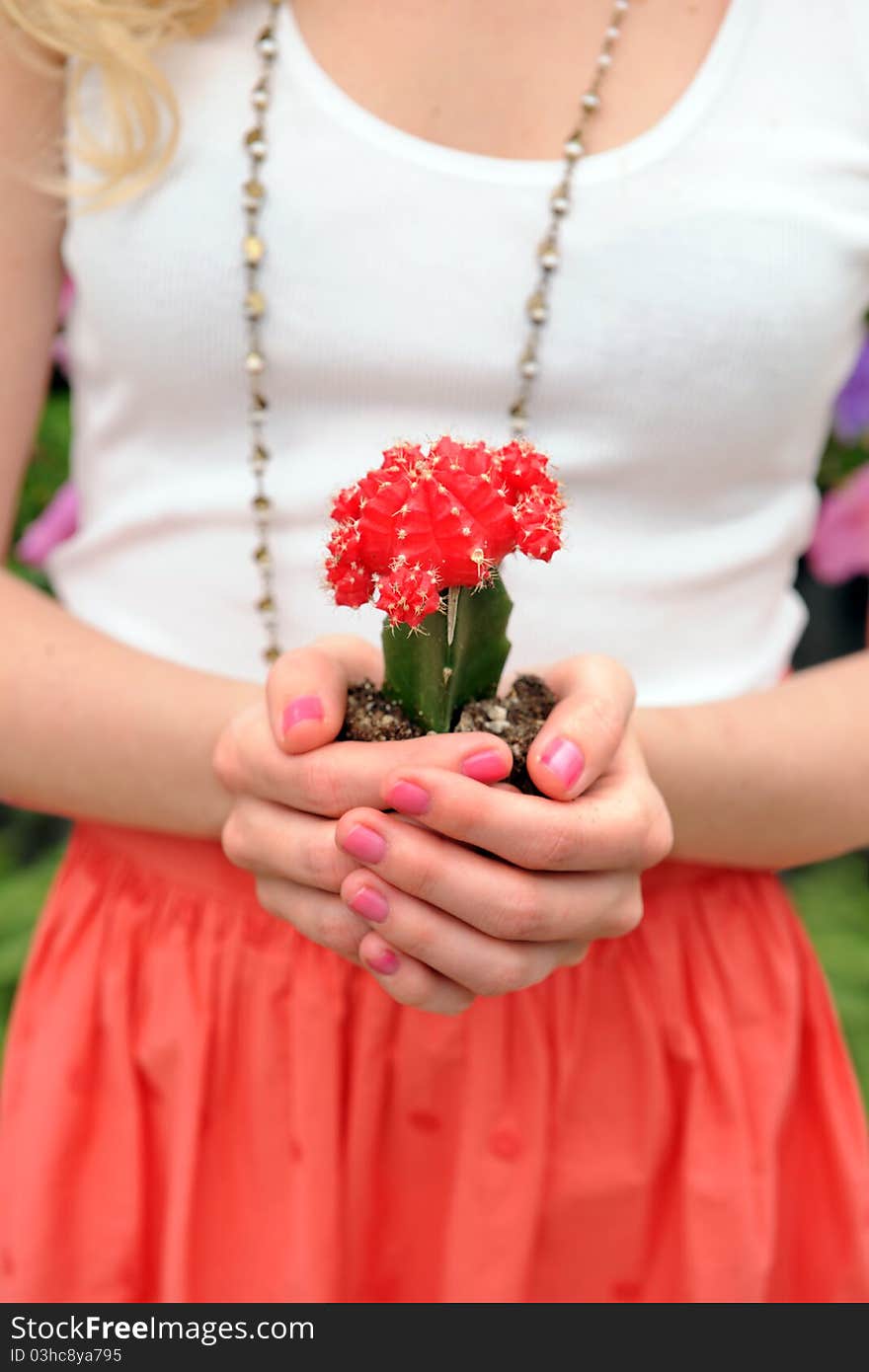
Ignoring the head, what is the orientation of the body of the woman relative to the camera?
toward the camera

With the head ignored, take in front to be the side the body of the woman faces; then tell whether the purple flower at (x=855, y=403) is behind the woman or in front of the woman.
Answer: behind

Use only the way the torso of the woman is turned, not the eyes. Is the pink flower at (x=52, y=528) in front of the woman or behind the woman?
behind
